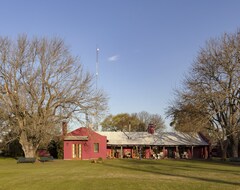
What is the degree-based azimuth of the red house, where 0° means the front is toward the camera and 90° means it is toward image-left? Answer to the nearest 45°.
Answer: approximately 0°

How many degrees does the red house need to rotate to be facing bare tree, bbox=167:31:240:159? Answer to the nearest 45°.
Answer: approximately 45° to its left
